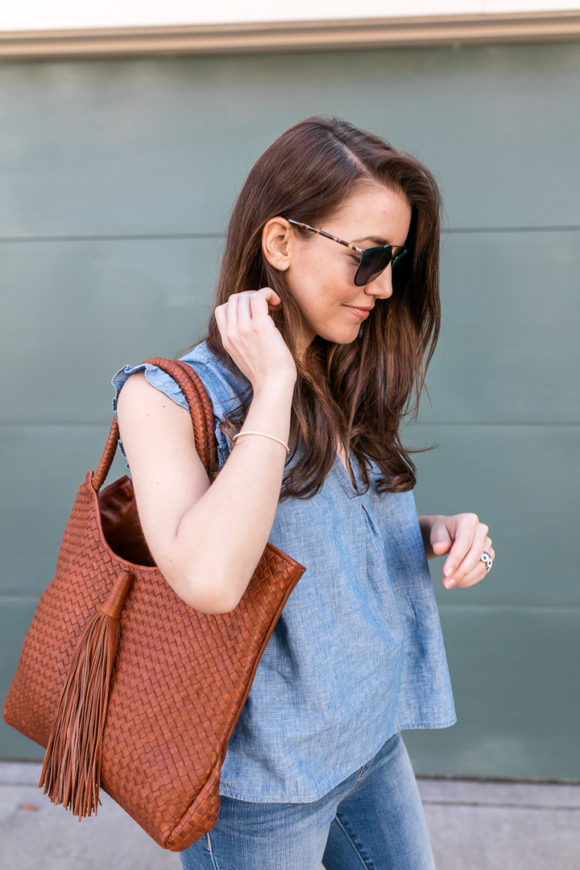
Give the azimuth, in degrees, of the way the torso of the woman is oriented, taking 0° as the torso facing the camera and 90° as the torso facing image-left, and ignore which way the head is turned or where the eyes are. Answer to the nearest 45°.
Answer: approximately 315°

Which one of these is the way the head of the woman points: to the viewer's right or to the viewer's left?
to the viewer's right
